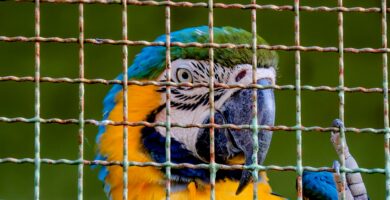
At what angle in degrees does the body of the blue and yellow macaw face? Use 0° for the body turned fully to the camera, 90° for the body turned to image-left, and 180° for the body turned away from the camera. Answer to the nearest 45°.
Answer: approximately 315°
